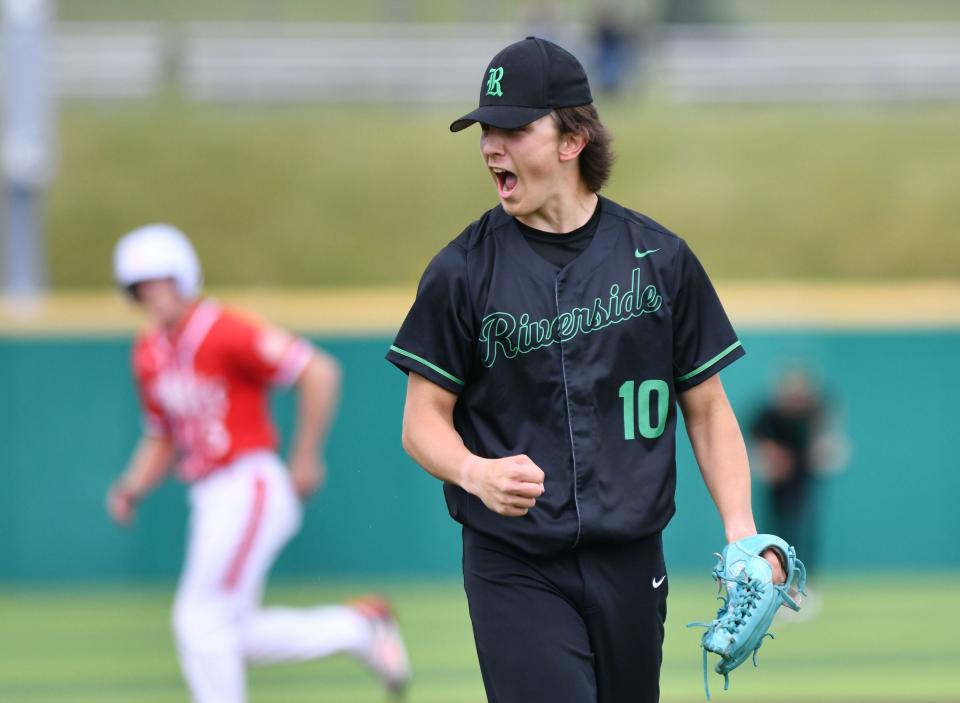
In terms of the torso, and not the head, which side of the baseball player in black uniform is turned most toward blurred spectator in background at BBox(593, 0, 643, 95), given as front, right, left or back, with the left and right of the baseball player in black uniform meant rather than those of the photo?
back

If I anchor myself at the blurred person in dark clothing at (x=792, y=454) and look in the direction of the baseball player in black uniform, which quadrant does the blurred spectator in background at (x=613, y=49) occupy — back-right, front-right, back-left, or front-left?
back-right

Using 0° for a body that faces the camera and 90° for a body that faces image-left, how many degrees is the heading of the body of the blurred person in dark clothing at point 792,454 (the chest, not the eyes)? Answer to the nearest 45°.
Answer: approximately 0°

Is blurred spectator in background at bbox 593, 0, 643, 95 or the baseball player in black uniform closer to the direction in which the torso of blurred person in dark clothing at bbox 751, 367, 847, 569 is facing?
the baseball player in black uniform

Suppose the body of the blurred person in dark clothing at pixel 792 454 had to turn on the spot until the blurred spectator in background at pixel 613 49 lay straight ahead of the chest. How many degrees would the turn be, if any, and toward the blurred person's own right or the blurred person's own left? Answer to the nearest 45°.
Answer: approximately 180°

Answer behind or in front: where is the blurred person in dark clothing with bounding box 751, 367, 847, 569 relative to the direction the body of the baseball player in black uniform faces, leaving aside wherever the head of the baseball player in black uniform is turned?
behind

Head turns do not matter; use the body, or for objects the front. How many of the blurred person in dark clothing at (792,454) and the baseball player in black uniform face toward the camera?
2

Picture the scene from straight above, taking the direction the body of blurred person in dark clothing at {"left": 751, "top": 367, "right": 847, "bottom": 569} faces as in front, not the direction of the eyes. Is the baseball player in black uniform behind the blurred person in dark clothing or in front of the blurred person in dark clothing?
in front
